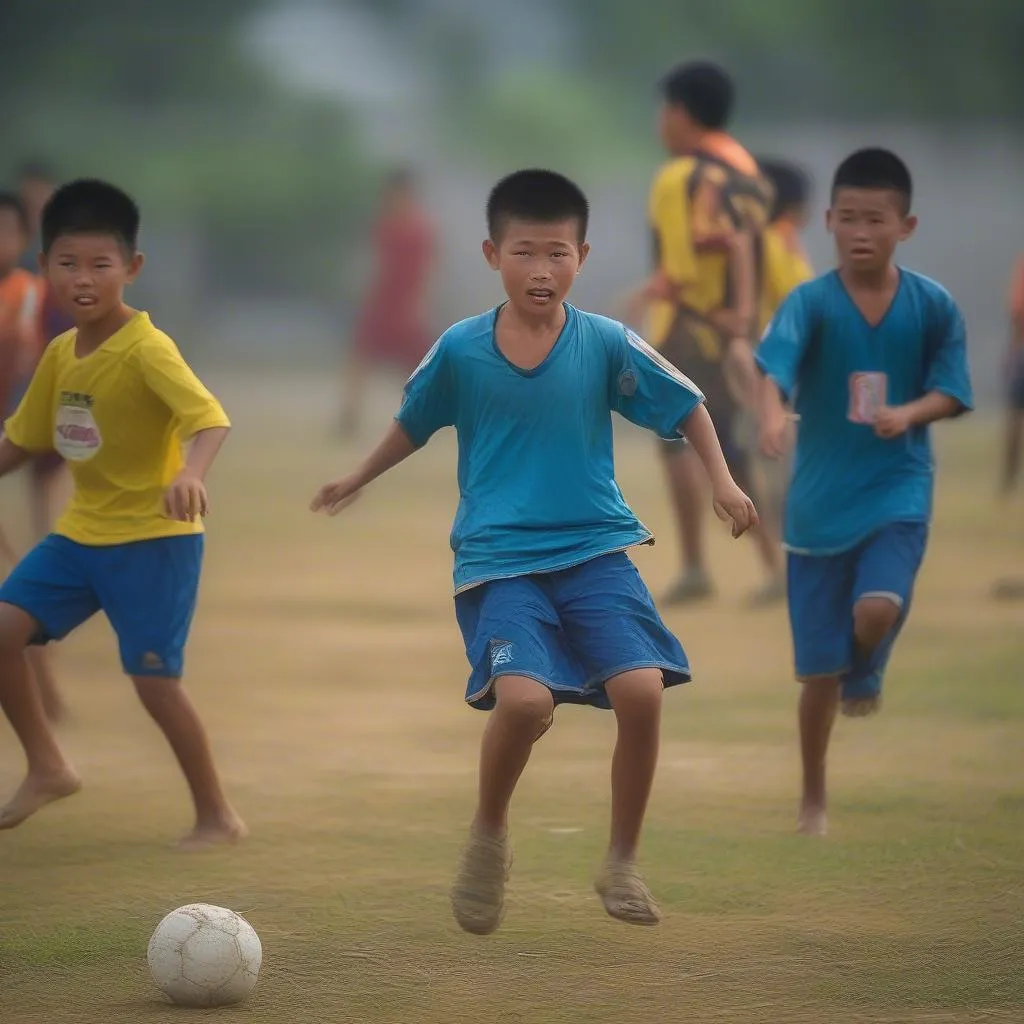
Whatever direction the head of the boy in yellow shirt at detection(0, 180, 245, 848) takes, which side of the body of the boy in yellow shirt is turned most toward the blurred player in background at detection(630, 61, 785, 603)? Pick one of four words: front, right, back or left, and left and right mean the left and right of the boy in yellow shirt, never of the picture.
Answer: back

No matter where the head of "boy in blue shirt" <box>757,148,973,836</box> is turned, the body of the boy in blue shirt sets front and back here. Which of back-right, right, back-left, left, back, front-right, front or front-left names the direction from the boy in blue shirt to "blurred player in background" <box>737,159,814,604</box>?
back

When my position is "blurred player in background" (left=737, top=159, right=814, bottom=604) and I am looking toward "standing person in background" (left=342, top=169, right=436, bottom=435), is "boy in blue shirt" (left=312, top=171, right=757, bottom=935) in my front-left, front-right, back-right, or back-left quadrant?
back-left

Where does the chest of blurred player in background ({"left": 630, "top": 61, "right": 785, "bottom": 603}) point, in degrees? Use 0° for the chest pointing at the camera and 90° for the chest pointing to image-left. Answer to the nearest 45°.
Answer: approximately 90°

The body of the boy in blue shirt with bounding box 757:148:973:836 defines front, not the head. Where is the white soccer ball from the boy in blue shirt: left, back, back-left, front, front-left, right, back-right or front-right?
front-right

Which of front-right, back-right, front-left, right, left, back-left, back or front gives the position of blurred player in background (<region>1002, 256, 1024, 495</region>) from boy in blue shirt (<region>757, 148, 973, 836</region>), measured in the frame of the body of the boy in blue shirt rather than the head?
back

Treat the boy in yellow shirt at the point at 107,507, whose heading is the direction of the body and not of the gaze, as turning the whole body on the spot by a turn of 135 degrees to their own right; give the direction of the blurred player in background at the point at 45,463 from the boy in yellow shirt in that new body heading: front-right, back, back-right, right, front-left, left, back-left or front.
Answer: front

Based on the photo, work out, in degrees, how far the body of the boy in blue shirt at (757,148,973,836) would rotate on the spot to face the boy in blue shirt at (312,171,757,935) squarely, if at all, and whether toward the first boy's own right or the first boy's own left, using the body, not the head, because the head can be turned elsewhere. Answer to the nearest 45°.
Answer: approximately 45° to the first boy's own right
